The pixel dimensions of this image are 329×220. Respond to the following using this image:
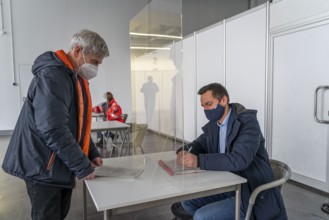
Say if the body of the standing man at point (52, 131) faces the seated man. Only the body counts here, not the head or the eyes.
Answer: yes

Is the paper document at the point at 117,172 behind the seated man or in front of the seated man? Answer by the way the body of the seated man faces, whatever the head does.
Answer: in front

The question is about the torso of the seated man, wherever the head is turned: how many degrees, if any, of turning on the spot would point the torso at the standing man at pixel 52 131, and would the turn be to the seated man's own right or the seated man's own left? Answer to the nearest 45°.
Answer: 0° — they already face them

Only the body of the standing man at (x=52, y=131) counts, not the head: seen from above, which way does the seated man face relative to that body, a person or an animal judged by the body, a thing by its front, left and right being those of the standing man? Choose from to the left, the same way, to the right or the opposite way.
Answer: the opposite way

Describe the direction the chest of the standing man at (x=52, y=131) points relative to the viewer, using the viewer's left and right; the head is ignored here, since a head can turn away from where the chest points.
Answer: facing to the right of the viewer

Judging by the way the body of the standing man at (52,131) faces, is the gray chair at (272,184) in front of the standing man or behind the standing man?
in front

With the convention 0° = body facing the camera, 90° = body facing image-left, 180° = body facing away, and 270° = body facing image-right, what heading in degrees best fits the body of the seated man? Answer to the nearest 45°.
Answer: approximately 45°

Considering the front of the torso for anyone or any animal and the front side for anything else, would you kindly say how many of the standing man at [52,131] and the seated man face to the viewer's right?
1
